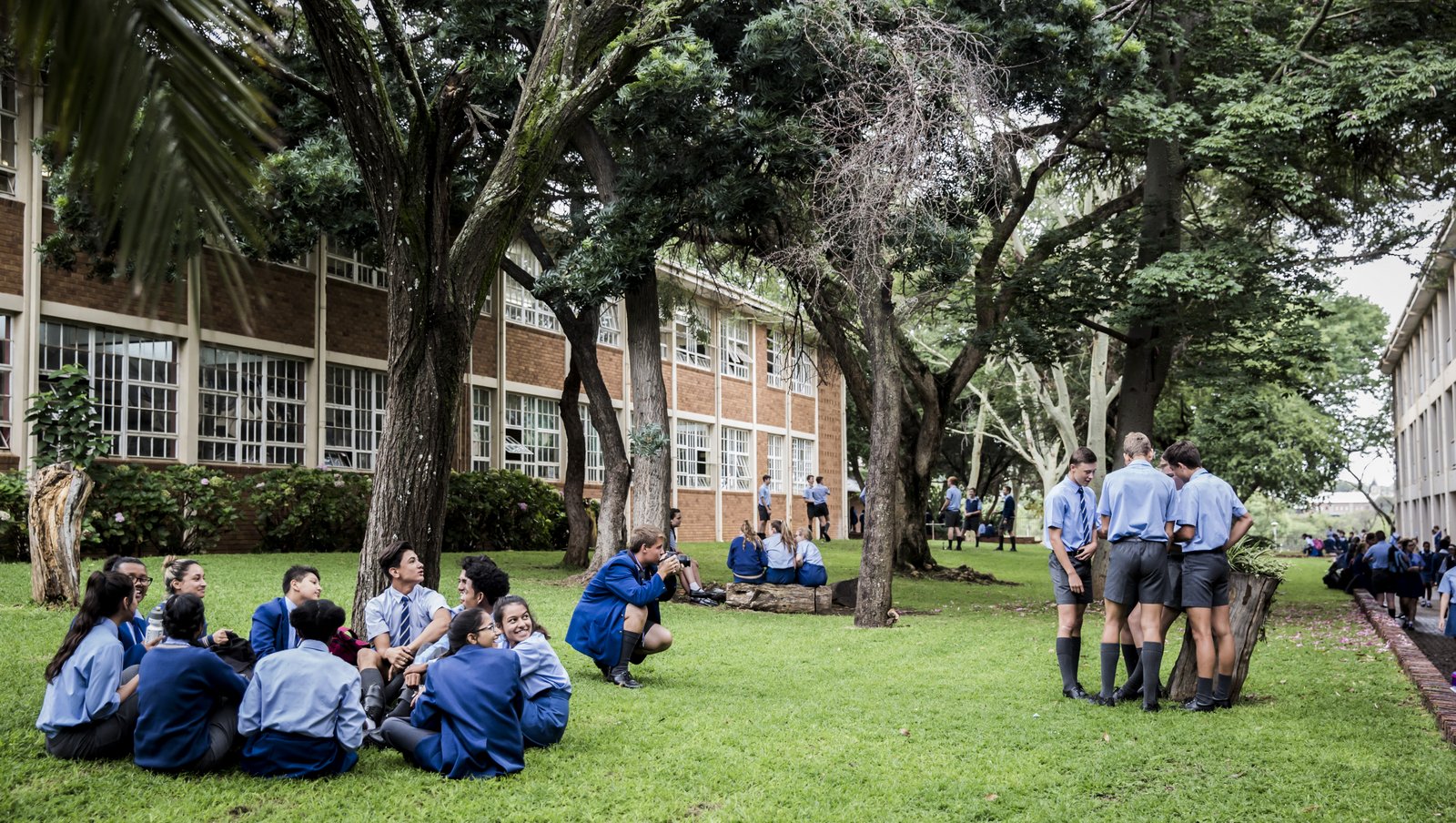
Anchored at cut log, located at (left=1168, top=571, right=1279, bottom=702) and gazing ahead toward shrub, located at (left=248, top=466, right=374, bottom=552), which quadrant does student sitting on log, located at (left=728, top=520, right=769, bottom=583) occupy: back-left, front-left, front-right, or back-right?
front-right

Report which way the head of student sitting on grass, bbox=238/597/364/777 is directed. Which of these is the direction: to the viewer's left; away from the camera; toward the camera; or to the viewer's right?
away from the camera

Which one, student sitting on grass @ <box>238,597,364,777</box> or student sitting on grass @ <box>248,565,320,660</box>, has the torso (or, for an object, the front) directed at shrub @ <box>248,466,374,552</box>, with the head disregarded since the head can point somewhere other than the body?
student sitting on grass @ <box>238,597,364,777</box>

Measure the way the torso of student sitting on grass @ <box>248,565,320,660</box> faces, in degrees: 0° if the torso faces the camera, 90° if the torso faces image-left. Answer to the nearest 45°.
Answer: approximately 315°

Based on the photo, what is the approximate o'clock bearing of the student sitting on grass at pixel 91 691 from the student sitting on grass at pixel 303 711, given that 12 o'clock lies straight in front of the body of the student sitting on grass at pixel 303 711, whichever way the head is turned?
the student sitting on grass at pixel 91 691 is roughly at 10 o'clock from the student sitting on grass at pixel 303 711.

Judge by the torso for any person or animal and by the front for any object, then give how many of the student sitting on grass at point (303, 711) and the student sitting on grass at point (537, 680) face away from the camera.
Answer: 1

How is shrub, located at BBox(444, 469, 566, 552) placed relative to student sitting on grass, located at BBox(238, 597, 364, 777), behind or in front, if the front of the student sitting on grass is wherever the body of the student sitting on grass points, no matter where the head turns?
in front

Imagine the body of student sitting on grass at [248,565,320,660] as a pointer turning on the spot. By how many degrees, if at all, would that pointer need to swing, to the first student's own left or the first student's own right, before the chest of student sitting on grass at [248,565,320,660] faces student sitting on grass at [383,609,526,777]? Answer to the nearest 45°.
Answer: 0° — they already face them

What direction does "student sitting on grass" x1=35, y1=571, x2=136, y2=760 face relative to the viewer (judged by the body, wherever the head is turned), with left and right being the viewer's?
facing away from the viewer and to the right of the viewer

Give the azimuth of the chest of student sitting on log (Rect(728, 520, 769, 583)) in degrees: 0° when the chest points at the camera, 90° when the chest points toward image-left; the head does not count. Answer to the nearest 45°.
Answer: approximately 180°

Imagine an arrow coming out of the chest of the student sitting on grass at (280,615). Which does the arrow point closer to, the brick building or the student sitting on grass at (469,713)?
the student sitting on grass

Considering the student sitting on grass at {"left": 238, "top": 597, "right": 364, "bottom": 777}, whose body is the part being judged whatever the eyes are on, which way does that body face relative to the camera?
away from the camera

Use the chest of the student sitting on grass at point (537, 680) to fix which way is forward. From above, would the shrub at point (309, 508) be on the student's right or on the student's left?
on the student's right

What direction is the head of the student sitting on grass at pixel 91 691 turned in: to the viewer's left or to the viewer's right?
to the viewer's right
